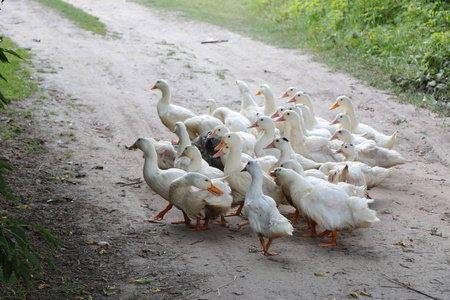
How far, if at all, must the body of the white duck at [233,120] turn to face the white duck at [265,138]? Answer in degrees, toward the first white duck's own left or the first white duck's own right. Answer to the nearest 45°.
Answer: approximately 135° to the first white duck's own left

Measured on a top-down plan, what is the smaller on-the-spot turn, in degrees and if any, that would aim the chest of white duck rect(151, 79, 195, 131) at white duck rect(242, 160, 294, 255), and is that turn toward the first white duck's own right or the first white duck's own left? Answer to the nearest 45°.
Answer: approximately 90° to the first white duck's own left

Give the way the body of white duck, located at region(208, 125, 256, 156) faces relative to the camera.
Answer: to the viewer's left

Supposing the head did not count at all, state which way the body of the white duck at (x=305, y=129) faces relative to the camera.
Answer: to the viewer's left

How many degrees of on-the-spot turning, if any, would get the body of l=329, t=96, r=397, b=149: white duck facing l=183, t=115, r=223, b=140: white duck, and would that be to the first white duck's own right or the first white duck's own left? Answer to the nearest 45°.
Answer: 0° — it already faces it

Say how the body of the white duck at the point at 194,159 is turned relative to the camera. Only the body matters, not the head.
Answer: to the viewer's left

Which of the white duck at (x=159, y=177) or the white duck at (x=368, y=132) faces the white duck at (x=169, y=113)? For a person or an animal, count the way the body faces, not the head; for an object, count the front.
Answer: the white duck at (x=368, y=132)

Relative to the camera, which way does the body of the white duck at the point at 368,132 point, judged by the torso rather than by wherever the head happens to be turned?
to the viewer's left

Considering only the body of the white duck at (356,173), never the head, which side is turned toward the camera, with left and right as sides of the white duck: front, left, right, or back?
left

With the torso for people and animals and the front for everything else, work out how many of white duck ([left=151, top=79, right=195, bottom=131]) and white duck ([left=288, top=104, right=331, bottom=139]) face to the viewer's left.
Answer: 2

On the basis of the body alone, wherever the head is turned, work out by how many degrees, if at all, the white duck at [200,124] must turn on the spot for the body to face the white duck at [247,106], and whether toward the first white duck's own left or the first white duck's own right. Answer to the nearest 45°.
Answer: approximately 135° to the first white duck's own right

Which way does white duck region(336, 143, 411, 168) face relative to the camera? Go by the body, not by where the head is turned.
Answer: to the viewer's left

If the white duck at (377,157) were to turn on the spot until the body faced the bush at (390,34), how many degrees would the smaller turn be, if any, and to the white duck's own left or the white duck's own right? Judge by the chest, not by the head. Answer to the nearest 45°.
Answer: approximately 90° to the white duck's own right

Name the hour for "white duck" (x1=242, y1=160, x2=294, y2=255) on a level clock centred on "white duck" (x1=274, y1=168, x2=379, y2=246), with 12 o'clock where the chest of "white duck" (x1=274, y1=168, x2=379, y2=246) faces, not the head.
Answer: "white duck" (x1=242, y1=160, x2=294, y2=255) is roughly at 11 o'clock from "white duck" (x1=274, y1=168, x2=379, y2=246).

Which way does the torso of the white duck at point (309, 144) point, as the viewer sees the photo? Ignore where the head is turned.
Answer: to the viewer's left

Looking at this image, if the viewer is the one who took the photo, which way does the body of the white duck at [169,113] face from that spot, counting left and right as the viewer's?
facing to the left of the viewer
